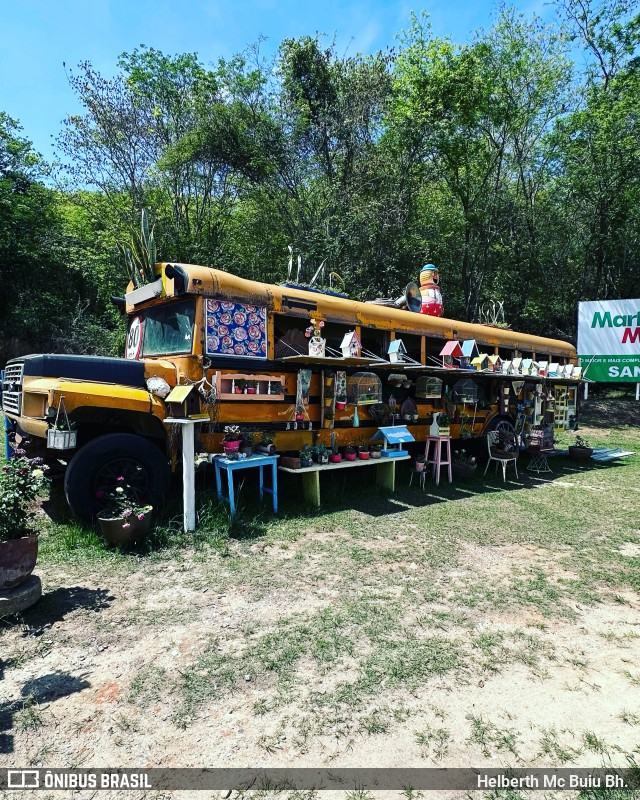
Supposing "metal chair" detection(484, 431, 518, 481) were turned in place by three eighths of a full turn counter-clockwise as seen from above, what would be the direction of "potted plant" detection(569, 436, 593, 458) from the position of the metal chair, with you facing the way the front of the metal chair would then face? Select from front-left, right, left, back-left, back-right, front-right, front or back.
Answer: front-right

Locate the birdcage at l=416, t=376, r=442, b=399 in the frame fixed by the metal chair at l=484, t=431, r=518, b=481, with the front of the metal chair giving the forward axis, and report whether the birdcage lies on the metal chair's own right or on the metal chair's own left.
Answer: on the metal chair's own right

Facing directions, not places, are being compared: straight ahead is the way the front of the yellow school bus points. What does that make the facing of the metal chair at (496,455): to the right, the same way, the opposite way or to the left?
to the left

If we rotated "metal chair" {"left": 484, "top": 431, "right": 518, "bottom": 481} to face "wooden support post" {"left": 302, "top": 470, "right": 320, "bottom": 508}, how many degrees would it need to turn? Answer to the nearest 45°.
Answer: approximately 90° to its right

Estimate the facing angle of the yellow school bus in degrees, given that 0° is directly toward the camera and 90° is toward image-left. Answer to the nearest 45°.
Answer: approximately 45°

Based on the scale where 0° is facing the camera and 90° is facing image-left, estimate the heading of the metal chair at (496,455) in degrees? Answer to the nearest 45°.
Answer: approximately 315°

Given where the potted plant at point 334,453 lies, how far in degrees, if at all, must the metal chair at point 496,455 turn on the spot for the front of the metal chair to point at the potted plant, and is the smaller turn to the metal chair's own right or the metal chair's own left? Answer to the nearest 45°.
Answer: approximately 90° to the metal chair's own right

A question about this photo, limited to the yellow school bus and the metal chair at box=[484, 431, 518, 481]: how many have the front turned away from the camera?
0
